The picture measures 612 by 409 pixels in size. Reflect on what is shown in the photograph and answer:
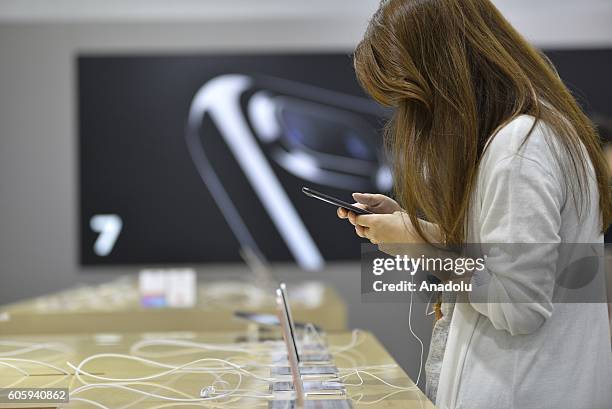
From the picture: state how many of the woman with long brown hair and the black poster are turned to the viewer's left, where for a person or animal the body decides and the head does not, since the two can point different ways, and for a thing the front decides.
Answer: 1

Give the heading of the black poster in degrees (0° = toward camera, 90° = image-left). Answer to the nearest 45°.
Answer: approximately 0°

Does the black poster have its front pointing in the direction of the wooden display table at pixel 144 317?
yes

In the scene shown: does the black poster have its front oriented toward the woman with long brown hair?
yes

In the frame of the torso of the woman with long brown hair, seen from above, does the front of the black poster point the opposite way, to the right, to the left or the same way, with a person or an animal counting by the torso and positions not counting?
to the left

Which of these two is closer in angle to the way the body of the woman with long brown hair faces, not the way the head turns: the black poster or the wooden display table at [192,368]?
the wooden display table

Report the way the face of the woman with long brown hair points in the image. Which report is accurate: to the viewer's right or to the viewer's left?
to the viewer's left

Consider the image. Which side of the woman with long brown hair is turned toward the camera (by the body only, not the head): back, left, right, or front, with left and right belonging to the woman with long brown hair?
left

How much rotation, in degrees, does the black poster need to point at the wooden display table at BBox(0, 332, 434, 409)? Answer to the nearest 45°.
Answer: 0° — it already faces it
